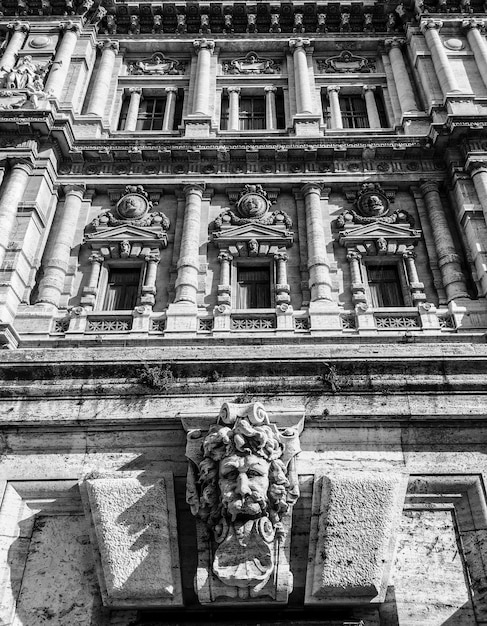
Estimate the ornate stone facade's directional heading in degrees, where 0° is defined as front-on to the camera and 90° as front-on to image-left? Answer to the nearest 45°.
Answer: approximately 0°
